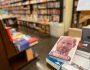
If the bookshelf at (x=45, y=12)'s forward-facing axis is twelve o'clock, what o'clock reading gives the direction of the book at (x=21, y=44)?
The book is roughly at 11 o'clock from the bookshelf.

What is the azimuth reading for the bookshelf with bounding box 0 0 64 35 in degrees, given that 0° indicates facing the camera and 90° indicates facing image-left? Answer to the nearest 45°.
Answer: approximately 45°

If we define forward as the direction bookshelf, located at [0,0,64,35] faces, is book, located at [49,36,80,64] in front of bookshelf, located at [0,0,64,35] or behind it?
in front
